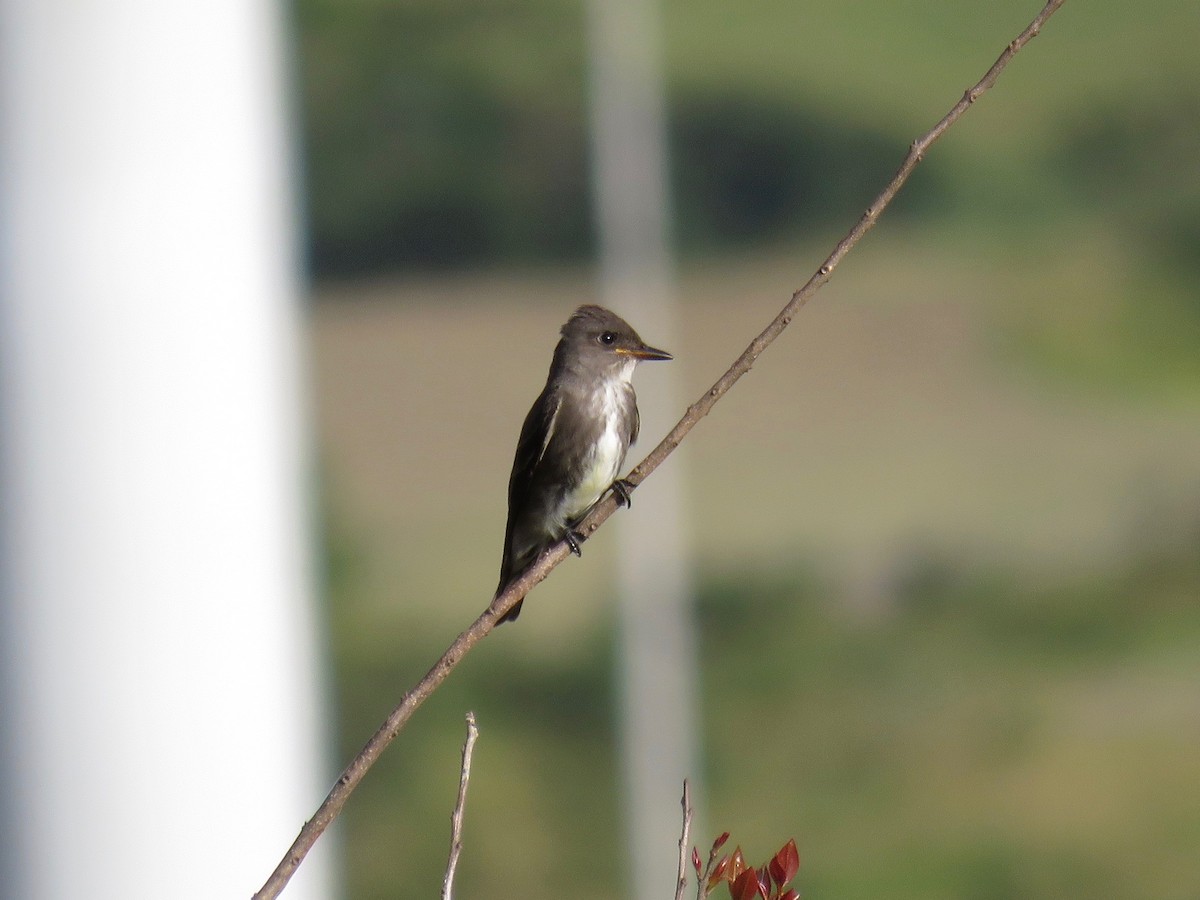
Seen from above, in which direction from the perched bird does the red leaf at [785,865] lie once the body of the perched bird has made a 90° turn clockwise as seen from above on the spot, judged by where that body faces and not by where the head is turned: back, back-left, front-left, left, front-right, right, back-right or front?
back-left

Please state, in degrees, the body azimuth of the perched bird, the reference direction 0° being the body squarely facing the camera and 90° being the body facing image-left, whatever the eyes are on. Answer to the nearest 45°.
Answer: approximately 315°

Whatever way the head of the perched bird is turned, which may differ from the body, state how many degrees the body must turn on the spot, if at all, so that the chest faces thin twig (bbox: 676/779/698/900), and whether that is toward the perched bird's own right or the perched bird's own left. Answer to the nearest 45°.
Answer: approximately 45° to the perched bird's own right

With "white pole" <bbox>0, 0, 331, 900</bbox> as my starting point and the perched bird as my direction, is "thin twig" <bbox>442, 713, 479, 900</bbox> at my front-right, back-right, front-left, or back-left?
front-right

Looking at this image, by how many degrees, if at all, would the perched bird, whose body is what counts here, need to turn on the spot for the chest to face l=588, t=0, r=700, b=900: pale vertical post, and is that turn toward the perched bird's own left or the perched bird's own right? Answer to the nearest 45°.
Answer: approximately 135° to the perched bird's own left

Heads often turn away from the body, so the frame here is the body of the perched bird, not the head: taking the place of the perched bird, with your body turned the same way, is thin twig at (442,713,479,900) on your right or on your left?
on your right
